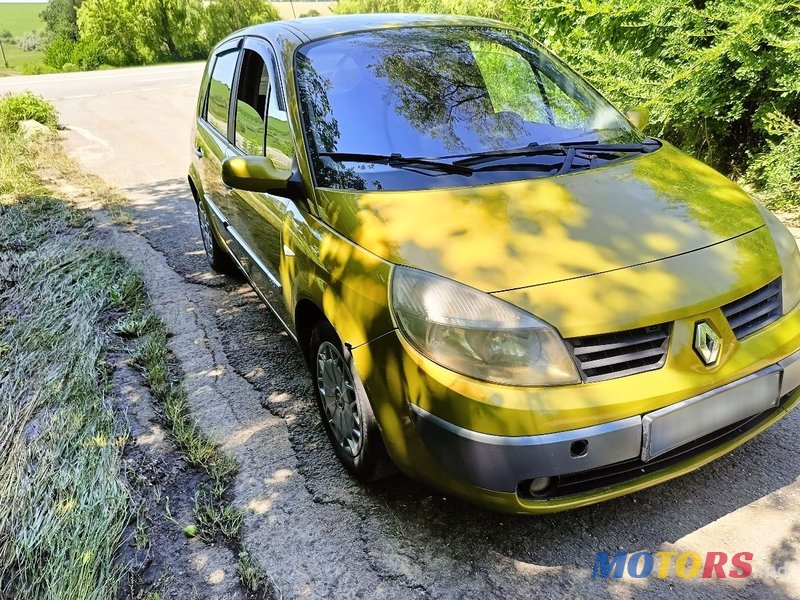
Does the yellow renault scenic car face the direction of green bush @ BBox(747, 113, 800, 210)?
no

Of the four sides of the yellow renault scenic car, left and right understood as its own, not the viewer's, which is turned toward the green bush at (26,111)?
back

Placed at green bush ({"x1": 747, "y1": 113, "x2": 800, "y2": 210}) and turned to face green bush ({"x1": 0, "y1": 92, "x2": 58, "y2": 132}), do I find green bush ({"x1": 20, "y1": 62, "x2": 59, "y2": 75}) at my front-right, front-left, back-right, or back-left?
front-right

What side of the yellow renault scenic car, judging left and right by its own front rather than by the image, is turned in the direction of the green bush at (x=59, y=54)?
back

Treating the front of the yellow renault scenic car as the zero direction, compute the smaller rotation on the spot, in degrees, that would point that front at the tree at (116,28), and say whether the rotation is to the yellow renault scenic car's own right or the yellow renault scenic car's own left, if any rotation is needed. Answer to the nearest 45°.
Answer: approximately 180°

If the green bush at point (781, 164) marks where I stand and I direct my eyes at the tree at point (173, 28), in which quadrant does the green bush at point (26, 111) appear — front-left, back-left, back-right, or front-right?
front-left

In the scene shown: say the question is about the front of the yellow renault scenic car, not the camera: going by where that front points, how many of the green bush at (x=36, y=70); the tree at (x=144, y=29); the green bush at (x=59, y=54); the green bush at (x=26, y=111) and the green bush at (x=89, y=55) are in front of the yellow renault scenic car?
0

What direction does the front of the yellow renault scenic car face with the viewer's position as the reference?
facing the viewer and to the right of the viewer

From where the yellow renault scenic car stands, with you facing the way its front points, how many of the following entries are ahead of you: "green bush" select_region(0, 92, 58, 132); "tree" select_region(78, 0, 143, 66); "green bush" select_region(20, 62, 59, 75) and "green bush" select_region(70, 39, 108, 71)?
0

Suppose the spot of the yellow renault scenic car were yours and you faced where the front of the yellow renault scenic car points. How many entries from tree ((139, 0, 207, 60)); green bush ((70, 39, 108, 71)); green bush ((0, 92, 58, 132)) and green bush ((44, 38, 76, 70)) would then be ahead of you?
0

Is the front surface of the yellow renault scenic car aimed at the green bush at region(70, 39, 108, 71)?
no

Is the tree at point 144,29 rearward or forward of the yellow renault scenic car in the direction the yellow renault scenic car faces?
rearward
